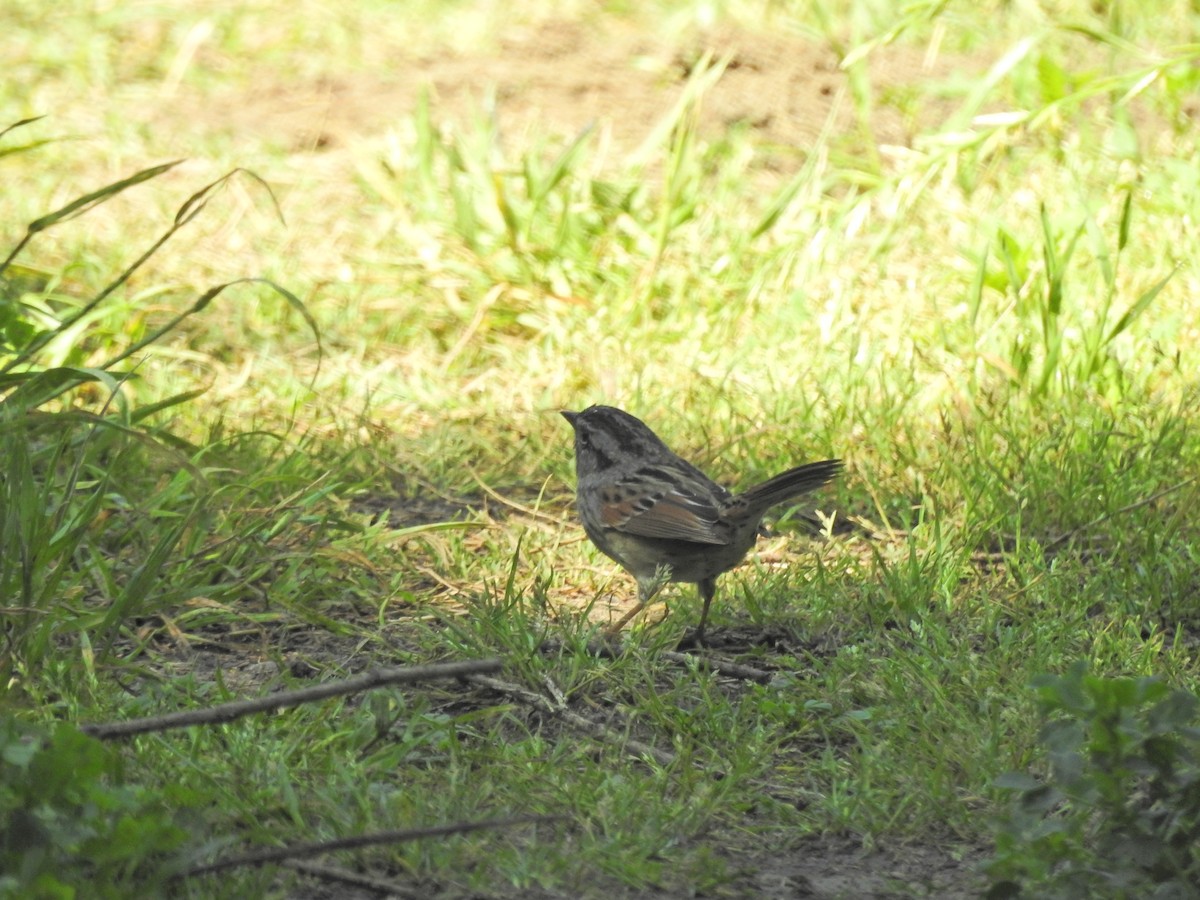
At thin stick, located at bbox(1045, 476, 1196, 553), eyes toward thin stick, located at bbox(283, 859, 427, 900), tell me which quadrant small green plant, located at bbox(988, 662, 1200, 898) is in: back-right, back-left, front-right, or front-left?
front-left

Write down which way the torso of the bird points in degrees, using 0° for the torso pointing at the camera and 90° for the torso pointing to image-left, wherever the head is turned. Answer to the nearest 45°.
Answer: approximately 90°

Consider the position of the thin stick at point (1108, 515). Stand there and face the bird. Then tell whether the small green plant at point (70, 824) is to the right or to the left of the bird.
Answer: left

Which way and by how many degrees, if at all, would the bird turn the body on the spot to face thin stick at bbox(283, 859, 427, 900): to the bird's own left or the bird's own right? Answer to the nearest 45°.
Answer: approximately 90° to the bird's own left

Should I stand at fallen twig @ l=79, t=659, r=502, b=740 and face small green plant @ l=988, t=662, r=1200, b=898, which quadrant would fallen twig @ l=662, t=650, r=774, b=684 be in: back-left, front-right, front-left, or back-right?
front-left

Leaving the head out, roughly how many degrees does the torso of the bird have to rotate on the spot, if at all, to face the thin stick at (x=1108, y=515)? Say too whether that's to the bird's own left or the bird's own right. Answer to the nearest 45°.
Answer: approximately 180°

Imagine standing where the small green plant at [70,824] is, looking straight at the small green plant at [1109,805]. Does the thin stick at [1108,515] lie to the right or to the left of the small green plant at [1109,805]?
left

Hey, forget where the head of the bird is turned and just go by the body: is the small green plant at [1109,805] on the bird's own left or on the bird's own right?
on the bird's own left

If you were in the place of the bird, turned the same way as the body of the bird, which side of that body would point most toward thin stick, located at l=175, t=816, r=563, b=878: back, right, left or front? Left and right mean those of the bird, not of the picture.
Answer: left

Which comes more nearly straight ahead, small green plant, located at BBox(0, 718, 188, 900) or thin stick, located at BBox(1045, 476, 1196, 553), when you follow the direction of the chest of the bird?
the small green plant

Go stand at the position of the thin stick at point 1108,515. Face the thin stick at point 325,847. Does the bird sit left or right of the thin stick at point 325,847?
right
